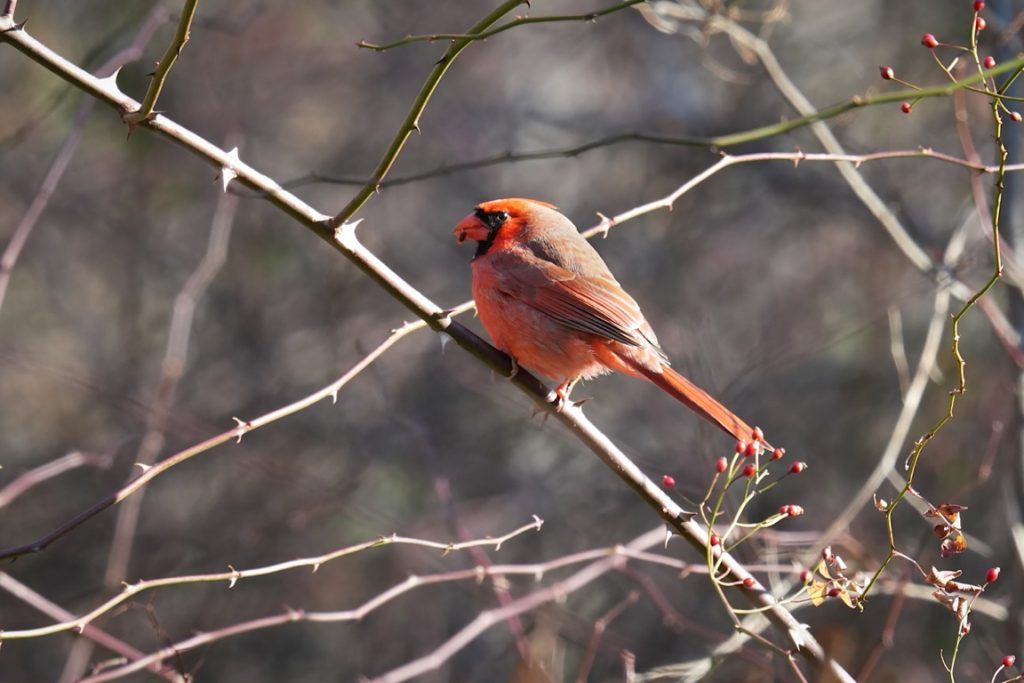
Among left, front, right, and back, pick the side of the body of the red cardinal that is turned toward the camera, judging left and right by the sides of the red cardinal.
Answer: left

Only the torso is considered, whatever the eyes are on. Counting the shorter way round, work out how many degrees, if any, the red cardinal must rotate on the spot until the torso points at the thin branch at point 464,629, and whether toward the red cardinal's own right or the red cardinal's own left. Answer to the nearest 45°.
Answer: approximately 90° to the red cardinal's own left
